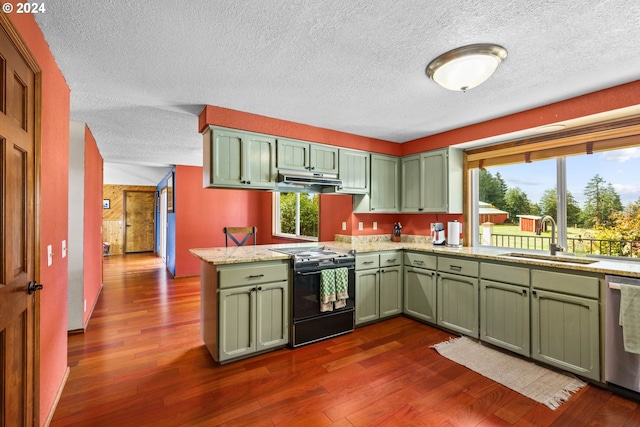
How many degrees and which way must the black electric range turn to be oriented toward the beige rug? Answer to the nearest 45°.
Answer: approximately 45° to its left

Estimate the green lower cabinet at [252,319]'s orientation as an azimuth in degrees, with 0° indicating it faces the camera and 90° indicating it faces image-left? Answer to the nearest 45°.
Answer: approximately 315°

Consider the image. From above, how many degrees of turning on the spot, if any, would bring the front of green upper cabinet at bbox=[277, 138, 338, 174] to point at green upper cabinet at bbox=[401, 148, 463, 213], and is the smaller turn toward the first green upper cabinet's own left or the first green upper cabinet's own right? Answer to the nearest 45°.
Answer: approximately 45° to the first green upper cabinet's own left

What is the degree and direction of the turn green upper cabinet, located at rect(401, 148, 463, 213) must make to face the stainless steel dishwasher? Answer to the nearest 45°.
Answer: approximately 90° to its left

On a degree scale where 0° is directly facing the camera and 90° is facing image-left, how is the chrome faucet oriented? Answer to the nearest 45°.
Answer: approximately 45°
